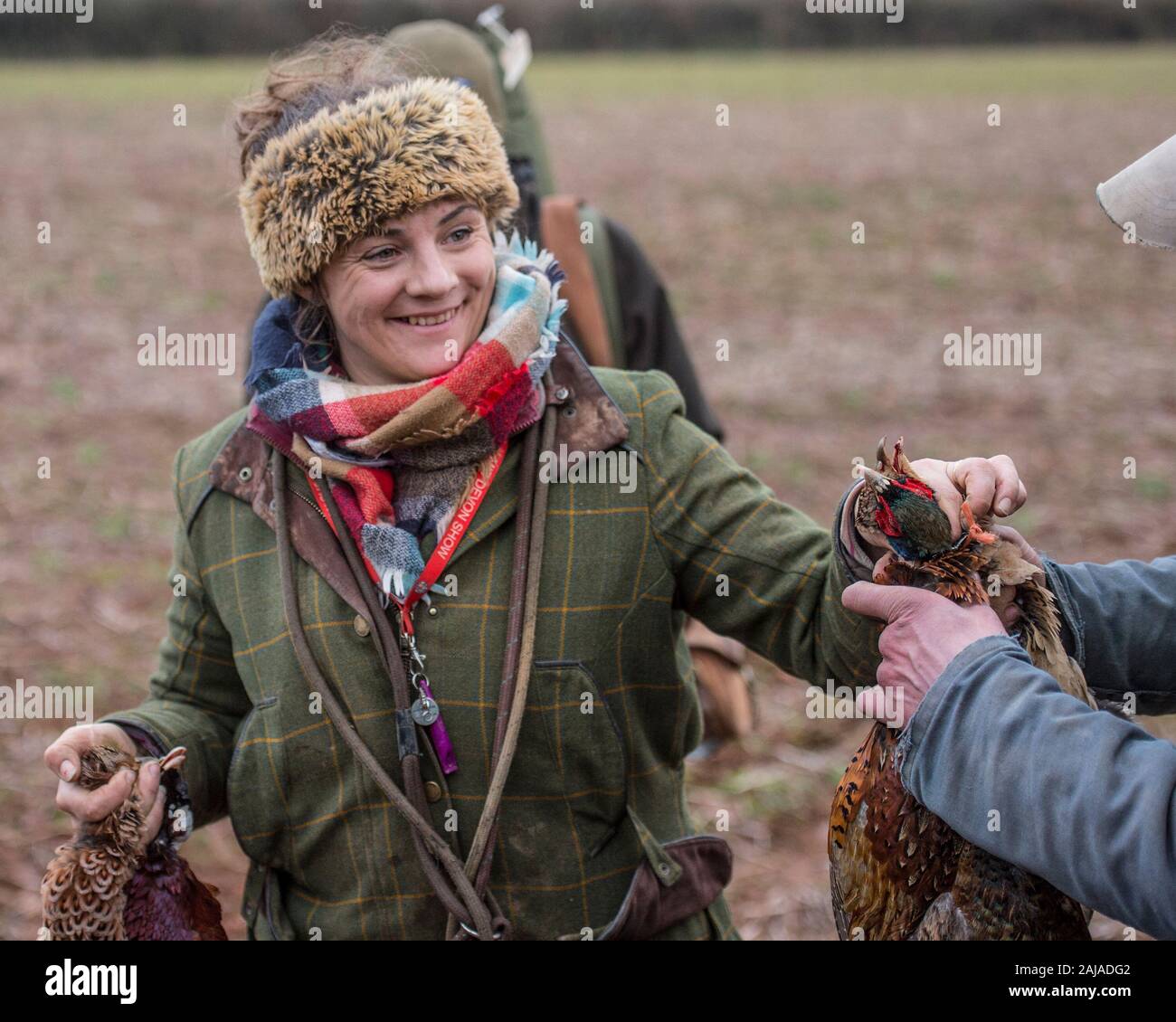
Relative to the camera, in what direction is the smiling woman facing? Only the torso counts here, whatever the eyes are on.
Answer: toward the camera

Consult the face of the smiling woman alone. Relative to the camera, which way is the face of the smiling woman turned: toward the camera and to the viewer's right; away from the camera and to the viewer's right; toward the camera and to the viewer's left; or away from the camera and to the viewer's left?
toward the camera and to the viewer's right
